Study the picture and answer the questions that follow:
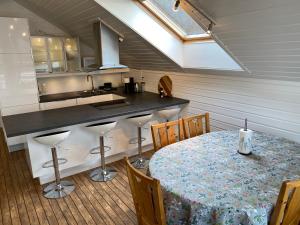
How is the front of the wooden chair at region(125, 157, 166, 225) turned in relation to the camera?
facing away from the viewer and to the right of the viewer

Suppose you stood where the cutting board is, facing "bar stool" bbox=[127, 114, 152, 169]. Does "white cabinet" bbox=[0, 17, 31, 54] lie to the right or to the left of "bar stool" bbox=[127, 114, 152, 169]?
right

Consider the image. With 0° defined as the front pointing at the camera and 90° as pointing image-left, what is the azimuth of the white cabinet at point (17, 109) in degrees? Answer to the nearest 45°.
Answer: approximately 315°

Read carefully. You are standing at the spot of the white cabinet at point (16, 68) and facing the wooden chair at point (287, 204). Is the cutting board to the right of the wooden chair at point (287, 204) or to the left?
left

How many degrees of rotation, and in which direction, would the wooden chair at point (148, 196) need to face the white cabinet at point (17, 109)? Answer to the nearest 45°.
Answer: approximately 90° to its left

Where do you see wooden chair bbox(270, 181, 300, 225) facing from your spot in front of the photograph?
facing away from the viewer and to the left of the viewer
